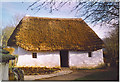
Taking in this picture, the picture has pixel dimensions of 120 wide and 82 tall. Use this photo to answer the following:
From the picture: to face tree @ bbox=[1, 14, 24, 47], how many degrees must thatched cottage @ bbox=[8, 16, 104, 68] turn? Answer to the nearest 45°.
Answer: approximately 90° to its right

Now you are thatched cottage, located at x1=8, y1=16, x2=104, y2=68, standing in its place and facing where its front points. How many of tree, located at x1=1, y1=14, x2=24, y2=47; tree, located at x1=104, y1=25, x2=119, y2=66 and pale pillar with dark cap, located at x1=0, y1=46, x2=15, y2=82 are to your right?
2

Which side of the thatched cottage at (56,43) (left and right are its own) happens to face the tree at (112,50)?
left

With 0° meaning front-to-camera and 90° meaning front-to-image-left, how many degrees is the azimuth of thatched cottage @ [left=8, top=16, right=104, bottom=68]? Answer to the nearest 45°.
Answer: approximately 0°
